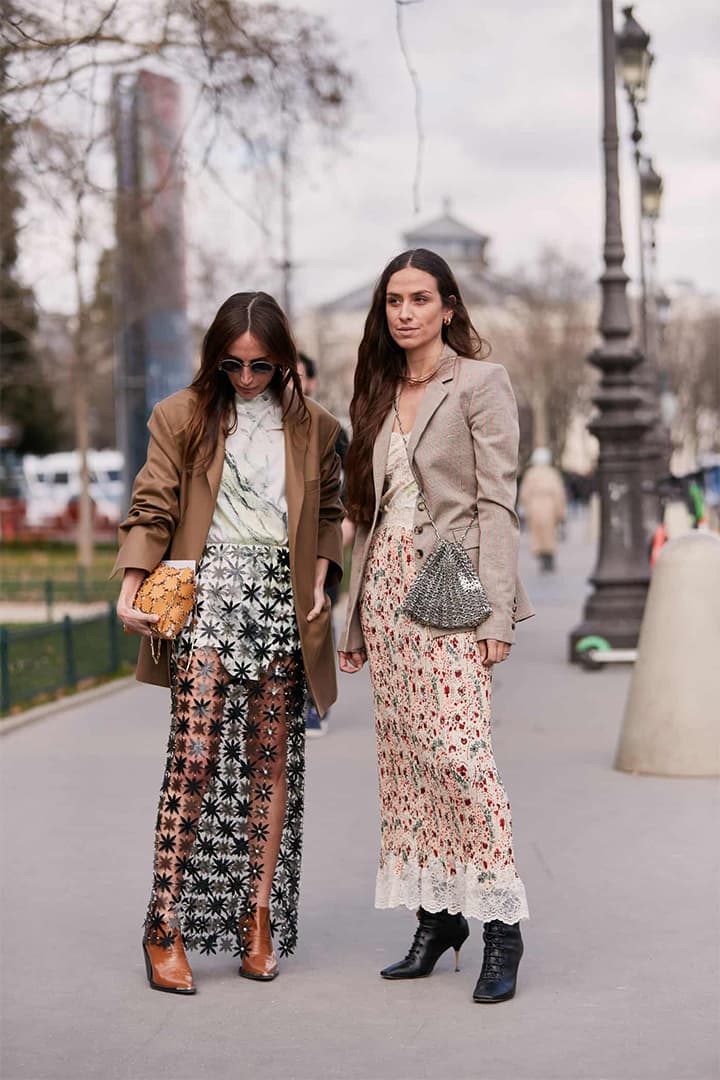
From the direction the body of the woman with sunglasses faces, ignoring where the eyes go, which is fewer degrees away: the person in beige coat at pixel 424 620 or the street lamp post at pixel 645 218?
the person in beige coat

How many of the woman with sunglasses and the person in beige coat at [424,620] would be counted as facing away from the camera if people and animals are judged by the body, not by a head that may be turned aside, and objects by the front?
0

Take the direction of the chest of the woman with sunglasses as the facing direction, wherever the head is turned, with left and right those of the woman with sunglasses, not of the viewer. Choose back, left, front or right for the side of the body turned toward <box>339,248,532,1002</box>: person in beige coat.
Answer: left

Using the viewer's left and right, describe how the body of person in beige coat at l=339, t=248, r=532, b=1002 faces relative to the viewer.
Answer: facing the viewer and to the left of the viewer

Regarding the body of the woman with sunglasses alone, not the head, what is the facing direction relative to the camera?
toward the camera

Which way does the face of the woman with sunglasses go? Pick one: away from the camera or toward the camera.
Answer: toward the camera

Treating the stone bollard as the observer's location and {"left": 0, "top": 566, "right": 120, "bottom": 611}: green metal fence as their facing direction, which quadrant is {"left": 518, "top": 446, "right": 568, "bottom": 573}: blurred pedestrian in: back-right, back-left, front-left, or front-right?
front-right

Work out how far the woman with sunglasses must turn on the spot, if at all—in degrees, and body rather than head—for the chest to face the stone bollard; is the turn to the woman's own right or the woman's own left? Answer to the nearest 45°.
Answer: approximately 135° to the woman's own left

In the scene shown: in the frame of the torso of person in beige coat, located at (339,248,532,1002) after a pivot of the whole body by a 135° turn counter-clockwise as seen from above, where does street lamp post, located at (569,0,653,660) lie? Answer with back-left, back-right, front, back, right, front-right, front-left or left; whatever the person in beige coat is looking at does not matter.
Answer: left

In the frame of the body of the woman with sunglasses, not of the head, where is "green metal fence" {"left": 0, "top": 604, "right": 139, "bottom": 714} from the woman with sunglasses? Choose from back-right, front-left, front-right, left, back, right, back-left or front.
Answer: back

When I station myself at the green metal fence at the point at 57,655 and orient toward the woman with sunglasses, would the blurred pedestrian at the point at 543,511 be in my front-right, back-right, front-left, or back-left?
back-left

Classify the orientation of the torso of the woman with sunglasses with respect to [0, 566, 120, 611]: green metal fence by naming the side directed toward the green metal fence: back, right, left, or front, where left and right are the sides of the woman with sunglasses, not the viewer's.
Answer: back

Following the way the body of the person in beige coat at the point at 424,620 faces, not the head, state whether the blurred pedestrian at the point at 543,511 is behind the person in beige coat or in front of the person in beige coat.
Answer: behind
